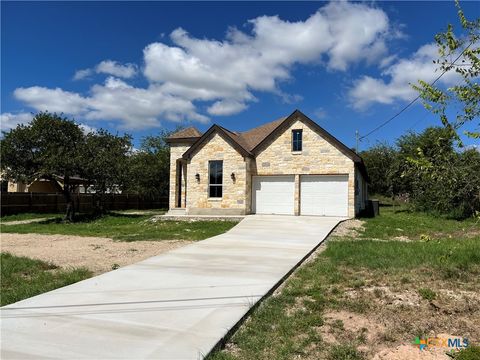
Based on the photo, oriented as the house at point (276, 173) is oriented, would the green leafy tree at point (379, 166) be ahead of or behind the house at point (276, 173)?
behind

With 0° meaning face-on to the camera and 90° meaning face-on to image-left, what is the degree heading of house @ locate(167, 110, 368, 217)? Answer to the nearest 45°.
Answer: approximately 0°

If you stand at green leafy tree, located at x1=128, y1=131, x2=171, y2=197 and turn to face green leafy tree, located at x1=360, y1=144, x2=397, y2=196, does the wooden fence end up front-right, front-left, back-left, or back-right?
back-right

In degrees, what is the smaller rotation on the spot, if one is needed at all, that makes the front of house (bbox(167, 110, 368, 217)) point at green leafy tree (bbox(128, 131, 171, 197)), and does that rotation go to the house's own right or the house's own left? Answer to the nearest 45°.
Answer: approximately 135° to the house's own right

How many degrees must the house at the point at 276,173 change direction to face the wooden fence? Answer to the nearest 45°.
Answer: approximately 135° to its right

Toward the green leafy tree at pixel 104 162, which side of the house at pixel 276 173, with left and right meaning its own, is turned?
right

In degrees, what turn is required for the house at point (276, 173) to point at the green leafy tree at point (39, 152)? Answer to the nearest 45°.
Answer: approximately 90° to its right
